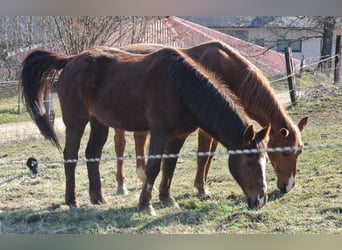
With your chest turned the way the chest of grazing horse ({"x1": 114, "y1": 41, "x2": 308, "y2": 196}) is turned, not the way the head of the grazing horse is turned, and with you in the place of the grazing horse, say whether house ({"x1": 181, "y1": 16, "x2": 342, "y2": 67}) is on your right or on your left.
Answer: on your left

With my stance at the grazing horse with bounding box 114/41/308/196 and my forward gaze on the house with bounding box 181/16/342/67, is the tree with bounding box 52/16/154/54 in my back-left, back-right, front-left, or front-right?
front-left

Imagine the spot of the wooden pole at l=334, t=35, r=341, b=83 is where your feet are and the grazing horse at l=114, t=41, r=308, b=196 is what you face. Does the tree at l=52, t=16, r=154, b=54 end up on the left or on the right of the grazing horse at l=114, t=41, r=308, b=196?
right

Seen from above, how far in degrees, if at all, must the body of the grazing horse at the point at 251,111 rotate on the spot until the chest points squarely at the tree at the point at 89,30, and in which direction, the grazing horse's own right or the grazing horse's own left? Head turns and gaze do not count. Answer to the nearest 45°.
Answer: approximately 135° to the grazing horse's own left

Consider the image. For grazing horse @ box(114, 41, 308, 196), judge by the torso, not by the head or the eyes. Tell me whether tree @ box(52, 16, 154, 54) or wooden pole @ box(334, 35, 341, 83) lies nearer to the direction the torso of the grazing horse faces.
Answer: the wooden pole

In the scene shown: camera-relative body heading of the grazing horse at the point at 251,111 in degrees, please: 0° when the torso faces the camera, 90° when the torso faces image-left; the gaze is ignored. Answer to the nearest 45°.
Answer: approximately 270°

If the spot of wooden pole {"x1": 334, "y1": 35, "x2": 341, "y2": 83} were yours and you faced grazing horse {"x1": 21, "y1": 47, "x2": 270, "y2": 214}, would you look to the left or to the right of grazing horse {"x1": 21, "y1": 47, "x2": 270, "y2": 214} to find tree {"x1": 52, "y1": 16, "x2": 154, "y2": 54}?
right

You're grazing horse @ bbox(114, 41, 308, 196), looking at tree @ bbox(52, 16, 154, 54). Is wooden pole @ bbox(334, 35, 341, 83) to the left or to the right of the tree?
right
